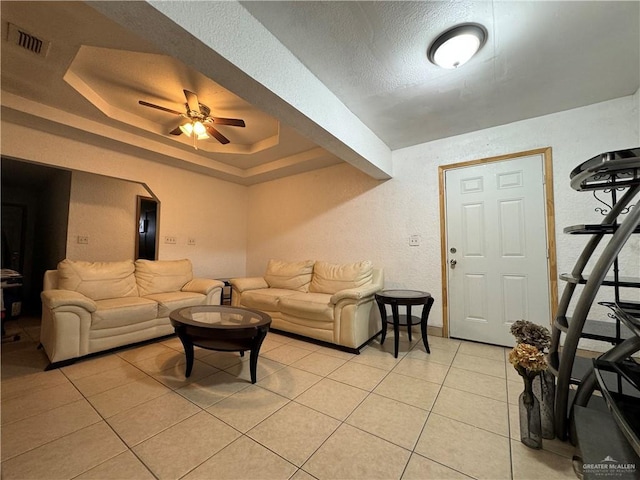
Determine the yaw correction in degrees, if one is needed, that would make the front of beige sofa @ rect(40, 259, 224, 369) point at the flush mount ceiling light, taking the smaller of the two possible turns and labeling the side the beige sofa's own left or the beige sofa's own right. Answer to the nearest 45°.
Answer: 0° — it already faces it

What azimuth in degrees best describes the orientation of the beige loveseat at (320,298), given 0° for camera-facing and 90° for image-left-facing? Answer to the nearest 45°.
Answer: approximately 45°

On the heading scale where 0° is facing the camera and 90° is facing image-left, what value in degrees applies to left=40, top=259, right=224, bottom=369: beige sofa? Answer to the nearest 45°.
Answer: approximately 315°

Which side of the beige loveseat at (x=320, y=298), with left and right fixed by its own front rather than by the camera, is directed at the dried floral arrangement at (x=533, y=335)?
left

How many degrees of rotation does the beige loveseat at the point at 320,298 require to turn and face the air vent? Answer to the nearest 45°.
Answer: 0° — it already faces it

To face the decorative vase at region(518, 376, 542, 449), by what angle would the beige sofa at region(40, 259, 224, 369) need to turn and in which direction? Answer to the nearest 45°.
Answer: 0° — it already faces it

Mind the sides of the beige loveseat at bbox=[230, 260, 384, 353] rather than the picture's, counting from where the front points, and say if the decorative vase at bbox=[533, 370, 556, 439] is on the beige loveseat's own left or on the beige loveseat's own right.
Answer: on the beige loveseat's own left
